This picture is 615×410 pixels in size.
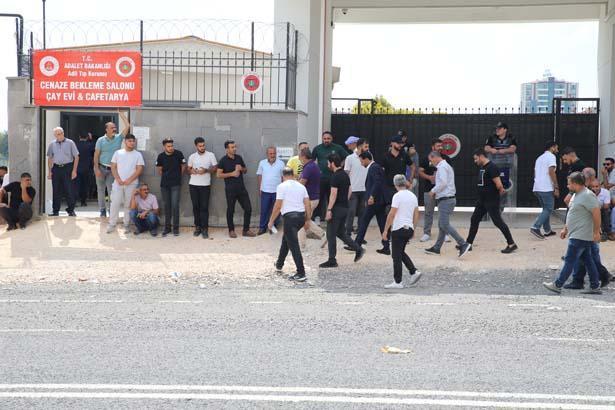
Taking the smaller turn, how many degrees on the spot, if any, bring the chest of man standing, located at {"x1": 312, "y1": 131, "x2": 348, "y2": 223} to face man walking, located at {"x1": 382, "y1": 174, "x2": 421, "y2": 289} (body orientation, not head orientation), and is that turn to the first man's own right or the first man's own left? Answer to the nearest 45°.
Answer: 0° — they already face them

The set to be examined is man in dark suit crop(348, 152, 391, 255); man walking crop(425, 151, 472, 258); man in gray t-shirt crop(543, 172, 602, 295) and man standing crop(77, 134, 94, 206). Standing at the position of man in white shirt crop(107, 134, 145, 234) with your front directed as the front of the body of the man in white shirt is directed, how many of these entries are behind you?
1

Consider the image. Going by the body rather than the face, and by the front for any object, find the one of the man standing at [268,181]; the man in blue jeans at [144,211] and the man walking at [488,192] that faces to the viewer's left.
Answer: the man walking

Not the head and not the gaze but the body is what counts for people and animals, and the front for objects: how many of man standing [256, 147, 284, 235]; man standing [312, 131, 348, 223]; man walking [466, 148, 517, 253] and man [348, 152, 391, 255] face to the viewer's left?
2

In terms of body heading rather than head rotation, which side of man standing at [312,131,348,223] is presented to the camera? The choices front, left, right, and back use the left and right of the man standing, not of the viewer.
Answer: front

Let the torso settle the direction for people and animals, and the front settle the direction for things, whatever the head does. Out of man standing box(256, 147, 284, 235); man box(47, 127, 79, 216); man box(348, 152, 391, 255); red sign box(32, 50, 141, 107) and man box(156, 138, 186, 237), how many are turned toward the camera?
4

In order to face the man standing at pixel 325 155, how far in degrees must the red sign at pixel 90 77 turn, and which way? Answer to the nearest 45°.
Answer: approximately 45° to its left

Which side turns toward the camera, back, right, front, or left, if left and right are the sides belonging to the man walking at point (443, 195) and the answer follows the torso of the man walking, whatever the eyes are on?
left

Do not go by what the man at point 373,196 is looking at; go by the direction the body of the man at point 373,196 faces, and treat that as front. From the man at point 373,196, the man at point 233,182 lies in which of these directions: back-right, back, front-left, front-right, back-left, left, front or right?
front-right

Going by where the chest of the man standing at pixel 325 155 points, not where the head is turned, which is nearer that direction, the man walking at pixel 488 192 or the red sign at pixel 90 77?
the man walking

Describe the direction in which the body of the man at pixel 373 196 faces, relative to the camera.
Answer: to the viewer's left

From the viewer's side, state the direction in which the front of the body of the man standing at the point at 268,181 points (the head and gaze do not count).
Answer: toward the camera

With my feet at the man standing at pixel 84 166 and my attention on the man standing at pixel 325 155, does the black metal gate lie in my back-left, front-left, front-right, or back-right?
front-left
